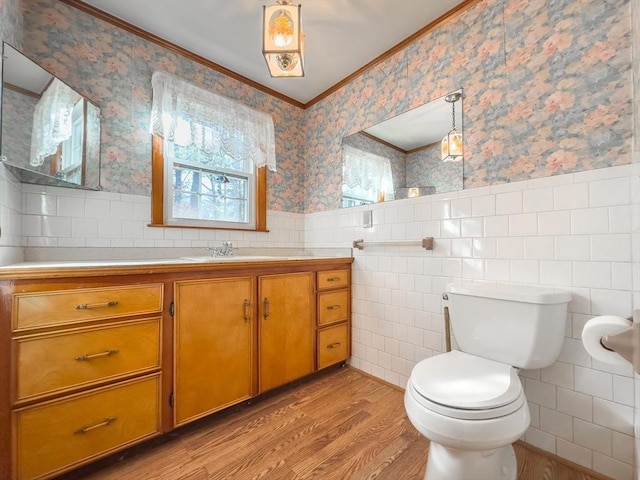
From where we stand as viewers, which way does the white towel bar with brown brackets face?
facing the viewer and to the left of the viewer

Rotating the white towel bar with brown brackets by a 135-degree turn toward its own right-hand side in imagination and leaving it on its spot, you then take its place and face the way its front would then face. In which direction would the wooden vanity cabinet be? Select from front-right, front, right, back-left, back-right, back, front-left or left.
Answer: back-left

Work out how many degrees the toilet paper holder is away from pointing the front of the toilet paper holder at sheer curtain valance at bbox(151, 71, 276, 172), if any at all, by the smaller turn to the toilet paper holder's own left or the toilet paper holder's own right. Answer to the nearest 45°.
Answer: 0° — it already faces it

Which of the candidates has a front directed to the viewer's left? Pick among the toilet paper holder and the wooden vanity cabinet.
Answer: the toilet paper holder

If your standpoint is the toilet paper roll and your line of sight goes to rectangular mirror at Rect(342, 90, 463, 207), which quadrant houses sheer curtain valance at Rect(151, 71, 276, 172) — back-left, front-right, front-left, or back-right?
front-left

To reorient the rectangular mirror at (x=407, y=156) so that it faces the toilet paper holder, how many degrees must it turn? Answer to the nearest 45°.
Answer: approximately 45° to its left

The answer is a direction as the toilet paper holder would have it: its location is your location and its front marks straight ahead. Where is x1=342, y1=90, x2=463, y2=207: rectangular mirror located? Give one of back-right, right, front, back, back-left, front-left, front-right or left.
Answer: front-right

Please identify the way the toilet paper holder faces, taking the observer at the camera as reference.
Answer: facing to the left of the viewer

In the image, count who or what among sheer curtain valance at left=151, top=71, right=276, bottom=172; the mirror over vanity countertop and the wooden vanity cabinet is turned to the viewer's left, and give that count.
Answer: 0

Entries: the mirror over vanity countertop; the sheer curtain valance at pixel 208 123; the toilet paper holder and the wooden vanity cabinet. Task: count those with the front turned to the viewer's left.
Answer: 1

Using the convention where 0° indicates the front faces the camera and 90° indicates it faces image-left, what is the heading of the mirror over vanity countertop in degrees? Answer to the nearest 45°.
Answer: approximately 315°

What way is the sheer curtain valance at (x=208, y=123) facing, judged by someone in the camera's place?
facing the viewer and to the right of the viewer
